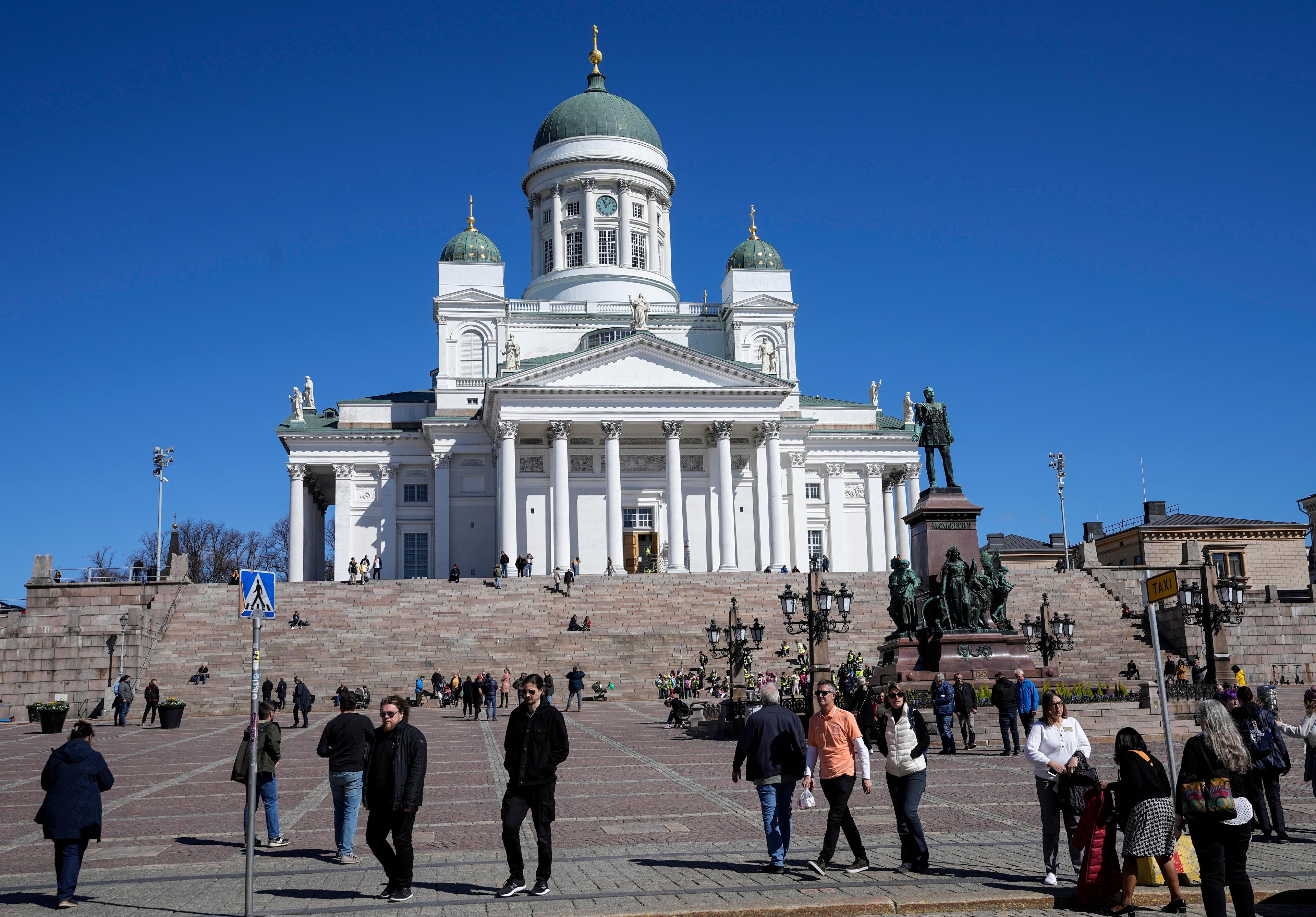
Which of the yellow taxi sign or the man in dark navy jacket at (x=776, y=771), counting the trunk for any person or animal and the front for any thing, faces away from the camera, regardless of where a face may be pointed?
the man in dark navy jacket

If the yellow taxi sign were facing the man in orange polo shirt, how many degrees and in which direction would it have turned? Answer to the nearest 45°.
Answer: approximately 45° to its right

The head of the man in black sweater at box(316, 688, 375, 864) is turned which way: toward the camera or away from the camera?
away from the camera

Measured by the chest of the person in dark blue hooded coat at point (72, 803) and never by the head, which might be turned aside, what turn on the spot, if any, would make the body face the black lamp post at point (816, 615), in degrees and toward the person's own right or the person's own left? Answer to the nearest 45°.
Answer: approximately 45° to the person's own right

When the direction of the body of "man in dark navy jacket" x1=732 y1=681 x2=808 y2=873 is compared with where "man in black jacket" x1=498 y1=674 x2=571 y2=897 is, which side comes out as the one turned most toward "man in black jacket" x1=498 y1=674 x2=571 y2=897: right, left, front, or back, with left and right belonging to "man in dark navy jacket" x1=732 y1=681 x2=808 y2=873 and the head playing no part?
left

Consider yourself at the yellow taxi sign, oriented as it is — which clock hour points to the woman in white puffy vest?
The woman in white puffy vest is roughly at 2 o'clock from the yellow taxi sign.

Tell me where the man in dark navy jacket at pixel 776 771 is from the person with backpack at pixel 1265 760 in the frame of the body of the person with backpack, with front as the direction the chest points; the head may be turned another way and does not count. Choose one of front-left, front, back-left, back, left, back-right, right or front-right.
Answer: back-left

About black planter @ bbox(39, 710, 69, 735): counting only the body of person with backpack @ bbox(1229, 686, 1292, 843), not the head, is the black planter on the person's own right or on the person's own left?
on the person's own left

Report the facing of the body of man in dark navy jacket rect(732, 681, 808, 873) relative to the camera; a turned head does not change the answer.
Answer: away from the camera

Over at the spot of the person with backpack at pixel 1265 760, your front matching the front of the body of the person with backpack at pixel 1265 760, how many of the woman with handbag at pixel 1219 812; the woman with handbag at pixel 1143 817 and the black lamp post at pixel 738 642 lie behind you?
2

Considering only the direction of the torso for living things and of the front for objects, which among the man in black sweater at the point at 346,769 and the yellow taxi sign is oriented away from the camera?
the man in black sweater

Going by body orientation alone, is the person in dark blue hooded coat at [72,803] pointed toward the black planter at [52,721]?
yes

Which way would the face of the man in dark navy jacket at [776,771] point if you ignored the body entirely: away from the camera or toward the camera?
away from the camera

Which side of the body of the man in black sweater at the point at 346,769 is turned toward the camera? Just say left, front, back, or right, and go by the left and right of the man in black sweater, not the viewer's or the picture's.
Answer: back

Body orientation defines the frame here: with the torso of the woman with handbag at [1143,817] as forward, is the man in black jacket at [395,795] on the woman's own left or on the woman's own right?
on the woman's own left

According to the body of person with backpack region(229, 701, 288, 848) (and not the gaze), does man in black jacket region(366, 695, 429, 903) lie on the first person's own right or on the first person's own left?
on the first person's own right
